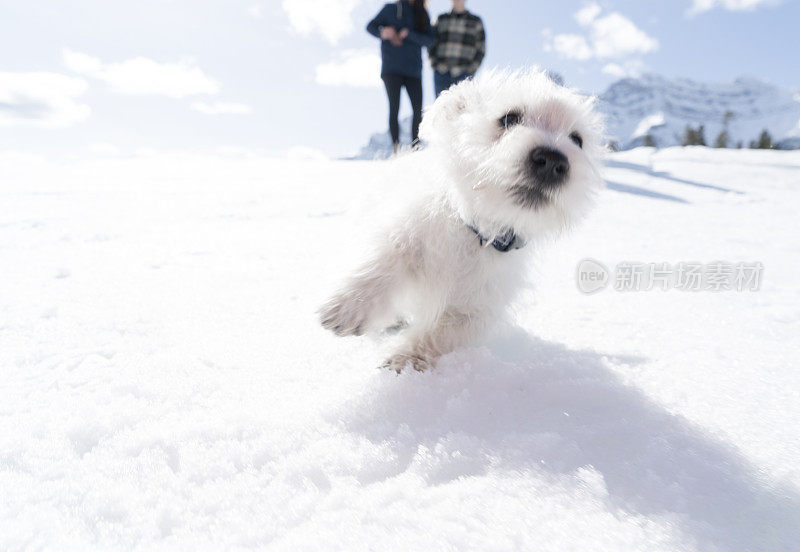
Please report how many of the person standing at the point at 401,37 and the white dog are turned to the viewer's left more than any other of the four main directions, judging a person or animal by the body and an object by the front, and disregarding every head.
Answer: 0

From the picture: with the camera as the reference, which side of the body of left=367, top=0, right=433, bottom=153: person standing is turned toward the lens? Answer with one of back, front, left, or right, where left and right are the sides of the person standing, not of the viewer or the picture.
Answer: front

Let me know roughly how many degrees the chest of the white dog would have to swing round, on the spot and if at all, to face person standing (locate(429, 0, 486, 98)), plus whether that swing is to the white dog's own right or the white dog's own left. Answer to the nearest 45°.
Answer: approximately 135° to the white dog's own left

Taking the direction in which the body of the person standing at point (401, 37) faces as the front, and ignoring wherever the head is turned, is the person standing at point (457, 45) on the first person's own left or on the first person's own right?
on the first person's own left

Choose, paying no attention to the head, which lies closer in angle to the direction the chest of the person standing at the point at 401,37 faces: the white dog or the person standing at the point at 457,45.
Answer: the white dog

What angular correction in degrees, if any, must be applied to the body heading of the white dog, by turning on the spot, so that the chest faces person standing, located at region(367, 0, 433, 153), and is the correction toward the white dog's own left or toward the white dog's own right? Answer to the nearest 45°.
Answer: approximately 135° to the white dog's own left

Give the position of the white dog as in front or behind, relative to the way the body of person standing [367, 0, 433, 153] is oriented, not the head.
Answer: in front

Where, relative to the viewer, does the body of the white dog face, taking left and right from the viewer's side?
facing the viewer and to the right of the viewer
